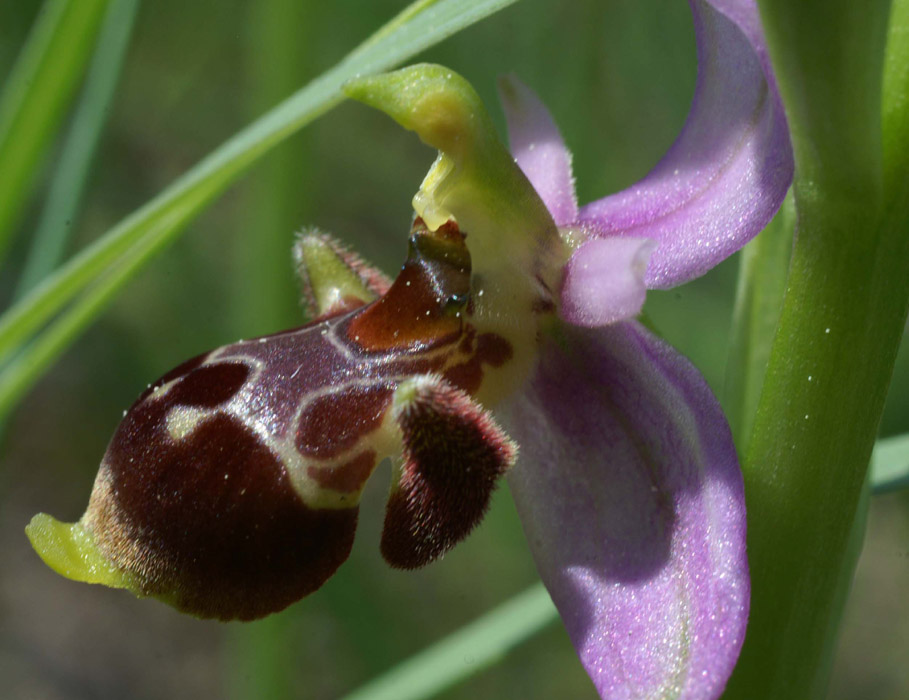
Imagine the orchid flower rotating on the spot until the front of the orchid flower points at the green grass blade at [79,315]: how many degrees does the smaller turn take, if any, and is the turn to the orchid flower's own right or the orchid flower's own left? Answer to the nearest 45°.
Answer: approximately 45° to the orchid flower's own right

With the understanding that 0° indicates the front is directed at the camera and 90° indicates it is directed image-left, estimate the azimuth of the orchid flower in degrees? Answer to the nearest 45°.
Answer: approximately 90°
